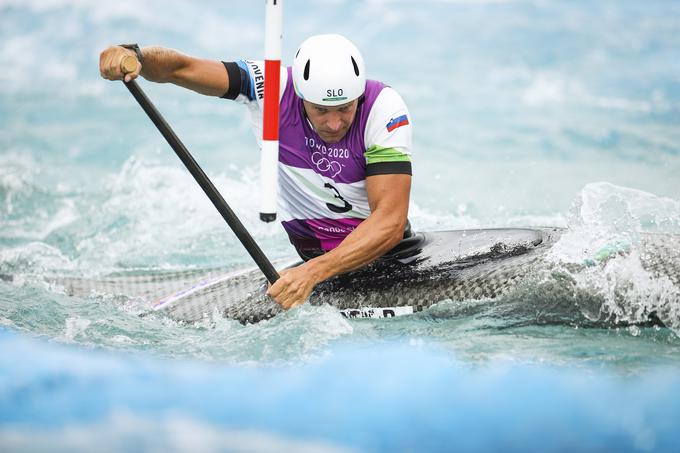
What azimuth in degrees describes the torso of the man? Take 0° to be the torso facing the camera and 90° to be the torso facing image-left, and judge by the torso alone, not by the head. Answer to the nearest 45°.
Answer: approximately 0°
